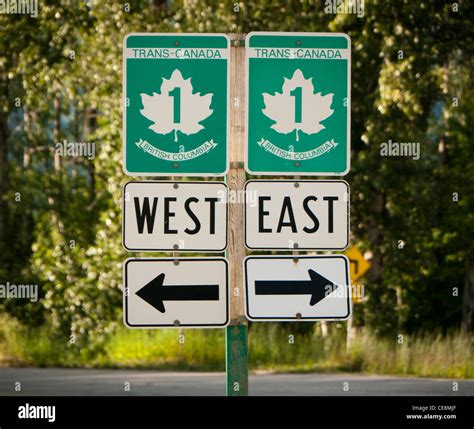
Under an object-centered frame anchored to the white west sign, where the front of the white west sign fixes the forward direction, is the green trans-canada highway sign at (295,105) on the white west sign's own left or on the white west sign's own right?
on the white west sign's own left

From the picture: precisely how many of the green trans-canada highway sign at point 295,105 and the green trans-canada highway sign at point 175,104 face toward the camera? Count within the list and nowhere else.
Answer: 2

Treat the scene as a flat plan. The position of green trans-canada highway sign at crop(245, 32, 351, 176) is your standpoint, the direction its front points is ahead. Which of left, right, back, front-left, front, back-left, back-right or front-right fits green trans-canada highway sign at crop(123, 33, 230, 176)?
right

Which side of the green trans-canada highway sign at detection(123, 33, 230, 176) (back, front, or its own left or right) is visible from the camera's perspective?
front

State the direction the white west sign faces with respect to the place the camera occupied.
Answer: facing the viewer

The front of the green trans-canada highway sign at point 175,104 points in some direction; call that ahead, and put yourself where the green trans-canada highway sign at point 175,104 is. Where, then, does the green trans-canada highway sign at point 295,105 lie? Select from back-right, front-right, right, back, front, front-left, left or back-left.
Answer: left

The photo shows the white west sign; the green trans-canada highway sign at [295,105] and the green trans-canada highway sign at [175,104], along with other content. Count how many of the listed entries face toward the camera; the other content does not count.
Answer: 3

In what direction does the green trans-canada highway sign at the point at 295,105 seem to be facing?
toward the camera

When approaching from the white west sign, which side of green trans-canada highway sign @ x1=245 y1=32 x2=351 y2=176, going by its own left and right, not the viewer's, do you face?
right
